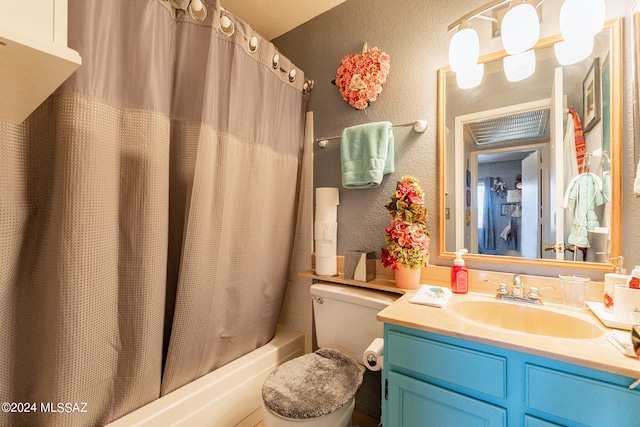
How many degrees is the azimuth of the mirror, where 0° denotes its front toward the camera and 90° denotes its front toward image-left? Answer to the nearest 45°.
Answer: approximately 45°

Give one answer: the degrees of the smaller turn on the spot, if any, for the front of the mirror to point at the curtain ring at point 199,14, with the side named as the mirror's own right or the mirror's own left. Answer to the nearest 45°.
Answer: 0° — it already faces it

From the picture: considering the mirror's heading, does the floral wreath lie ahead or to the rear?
ahead

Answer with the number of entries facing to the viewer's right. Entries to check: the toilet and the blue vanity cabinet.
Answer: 0

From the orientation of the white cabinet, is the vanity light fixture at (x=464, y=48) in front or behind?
in front
